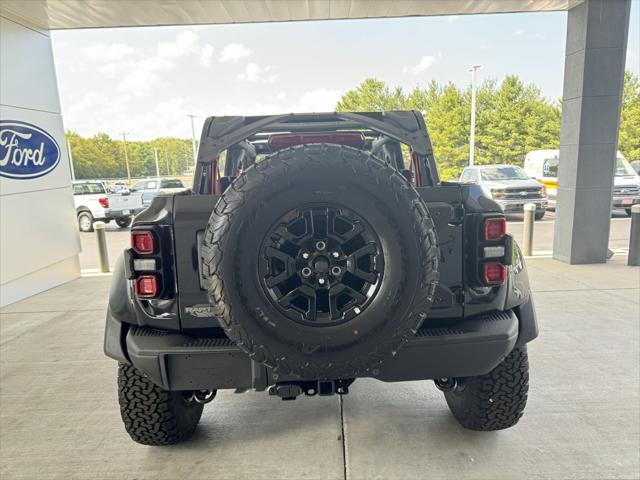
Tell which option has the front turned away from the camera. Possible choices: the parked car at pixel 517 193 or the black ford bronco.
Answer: the black ford bronco

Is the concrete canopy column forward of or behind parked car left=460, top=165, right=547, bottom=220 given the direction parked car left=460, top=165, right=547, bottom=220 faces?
forward

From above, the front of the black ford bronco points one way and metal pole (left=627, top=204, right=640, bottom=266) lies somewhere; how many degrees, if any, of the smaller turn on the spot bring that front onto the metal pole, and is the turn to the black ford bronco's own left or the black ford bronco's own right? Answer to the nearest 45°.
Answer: approximately 45° to the black ford bronco's own right

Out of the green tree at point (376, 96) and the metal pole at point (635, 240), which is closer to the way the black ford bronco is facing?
the green tree

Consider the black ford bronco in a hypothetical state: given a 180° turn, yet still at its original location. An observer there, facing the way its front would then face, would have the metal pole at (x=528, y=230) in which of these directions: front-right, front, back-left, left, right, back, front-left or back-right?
back-left

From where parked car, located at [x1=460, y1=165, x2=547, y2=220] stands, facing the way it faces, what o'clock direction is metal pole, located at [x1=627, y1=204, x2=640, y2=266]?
The metal pole is roughly at 1 o'clock from the parked car.

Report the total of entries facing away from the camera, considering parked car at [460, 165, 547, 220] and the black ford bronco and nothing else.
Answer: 1

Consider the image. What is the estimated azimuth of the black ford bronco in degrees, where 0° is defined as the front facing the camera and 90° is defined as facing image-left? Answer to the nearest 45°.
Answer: approximately 180°

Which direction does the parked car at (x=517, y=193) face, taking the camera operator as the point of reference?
facing the viewer and to the right of the viewer

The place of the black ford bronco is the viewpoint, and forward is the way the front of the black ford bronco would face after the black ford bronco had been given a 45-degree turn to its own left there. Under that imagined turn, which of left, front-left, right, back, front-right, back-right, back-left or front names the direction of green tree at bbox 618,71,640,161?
right

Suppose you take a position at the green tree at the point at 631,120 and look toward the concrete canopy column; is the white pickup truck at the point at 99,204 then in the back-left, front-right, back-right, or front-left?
front-right

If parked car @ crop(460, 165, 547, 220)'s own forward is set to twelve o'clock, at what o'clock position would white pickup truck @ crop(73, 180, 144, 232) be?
The white pickup truck is roughly at 4 o'clock from the parked car.

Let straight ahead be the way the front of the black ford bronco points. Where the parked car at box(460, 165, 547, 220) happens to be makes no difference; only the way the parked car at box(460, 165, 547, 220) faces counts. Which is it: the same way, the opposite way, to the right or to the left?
the opposite way

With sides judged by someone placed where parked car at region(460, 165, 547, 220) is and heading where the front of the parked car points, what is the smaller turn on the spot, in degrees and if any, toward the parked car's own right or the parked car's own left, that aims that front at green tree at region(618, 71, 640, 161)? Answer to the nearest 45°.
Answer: approximately 135° to the parked car's own left

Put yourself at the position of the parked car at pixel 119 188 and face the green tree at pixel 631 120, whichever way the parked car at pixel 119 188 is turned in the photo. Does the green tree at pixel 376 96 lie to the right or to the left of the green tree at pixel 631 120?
left

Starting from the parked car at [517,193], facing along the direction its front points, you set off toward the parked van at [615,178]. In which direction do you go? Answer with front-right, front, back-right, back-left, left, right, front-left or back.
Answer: left

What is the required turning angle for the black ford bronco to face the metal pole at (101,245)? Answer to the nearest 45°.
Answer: approximately 45° to its left
